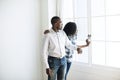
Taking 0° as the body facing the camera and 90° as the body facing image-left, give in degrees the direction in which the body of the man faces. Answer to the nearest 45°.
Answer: approximately 315°

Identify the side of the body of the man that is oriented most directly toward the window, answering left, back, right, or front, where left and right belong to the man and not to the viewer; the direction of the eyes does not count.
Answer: left
